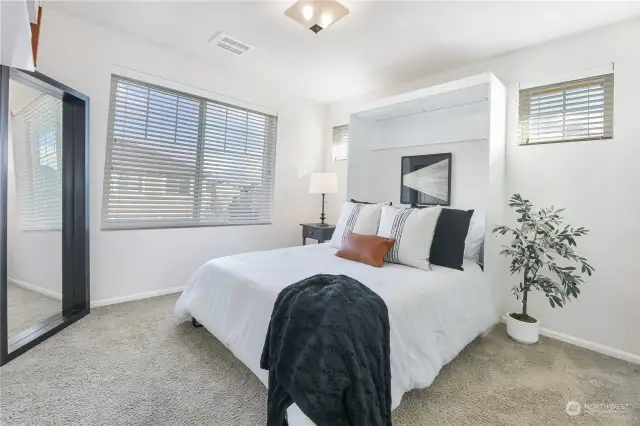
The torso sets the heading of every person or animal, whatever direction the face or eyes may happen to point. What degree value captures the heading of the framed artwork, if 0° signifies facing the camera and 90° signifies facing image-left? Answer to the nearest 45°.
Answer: approximately 45°

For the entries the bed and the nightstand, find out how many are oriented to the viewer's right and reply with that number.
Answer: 0

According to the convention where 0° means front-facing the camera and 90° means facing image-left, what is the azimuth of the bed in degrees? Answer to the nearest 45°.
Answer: approximately 45°

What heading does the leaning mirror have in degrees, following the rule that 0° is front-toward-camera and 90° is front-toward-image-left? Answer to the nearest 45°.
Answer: approximately 315°

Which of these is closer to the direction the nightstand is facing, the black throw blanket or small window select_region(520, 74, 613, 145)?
the black throw blanket

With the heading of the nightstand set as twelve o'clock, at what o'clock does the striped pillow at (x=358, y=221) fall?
The striped pillow is roughly at 10 o'clock from the nightstand.

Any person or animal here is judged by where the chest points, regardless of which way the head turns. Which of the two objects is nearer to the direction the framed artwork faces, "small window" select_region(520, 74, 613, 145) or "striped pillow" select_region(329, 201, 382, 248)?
the striped pillow

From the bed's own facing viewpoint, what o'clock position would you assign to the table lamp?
The table lamp is roughly at 4 o'clock from the bed.

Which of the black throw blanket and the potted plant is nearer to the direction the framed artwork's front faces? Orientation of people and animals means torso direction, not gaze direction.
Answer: the black throw blanket

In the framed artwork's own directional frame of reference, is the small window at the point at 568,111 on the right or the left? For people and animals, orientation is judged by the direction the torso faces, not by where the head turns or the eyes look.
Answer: on its left

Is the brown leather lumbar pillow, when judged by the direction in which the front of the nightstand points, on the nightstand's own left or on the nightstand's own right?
on the nightstand's own left

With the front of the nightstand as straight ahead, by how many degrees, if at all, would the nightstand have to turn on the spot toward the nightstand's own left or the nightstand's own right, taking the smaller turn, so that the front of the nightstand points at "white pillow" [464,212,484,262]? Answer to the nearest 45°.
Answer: approximately 90° to the nightstand's own left

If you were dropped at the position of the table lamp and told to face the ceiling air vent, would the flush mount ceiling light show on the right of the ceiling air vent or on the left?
left
